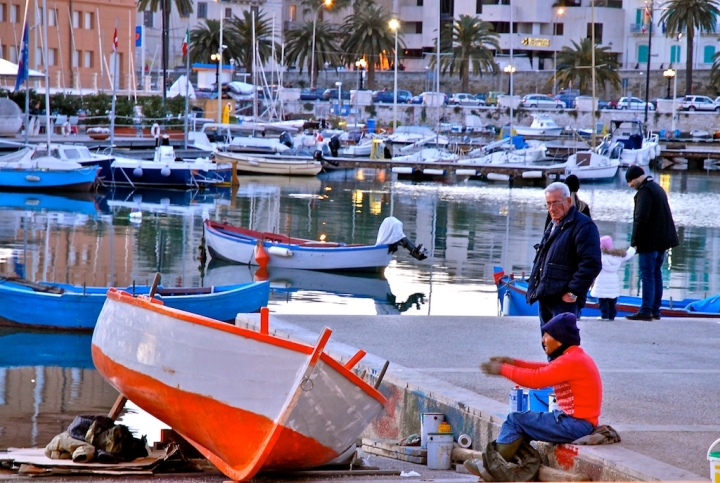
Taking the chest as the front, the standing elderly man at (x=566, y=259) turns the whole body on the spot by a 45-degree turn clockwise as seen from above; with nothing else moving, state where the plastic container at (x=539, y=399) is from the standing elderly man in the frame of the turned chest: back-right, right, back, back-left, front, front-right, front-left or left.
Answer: left

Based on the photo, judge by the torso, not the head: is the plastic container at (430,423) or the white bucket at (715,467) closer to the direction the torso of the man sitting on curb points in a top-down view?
the plastic container

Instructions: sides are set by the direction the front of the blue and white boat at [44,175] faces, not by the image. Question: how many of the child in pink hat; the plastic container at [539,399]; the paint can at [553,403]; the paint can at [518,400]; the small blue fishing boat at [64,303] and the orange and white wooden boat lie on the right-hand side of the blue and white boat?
6

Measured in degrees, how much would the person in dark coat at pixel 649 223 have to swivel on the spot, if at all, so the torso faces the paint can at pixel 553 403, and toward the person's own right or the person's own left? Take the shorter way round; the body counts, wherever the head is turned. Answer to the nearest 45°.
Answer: approximately 90° to the person's own left

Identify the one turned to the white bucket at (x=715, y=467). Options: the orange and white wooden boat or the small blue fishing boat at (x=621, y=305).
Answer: the orange and white wooden boat

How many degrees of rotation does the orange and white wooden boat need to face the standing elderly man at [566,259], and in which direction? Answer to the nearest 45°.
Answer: approximately 90° to its left

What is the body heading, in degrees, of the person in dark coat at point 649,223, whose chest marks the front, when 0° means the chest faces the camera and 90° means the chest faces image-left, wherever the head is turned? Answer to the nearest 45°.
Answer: approximately 90°

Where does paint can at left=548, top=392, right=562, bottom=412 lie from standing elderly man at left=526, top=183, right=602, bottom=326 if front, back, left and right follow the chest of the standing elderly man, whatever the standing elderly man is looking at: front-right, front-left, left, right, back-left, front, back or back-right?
front-left

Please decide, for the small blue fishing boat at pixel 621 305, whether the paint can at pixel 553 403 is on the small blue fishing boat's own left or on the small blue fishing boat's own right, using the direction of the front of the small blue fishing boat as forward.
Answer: on the small blue fishing boat's own left

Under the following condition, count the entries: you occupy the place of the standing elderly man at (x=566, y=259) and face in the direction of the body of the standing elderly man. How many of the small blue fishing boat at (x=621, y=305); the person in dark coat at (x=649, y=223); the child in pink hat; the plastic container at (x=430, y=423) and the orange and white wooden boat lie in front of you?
2

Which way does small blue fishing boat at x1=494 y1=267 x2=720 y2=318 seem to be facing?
to the viewer's left

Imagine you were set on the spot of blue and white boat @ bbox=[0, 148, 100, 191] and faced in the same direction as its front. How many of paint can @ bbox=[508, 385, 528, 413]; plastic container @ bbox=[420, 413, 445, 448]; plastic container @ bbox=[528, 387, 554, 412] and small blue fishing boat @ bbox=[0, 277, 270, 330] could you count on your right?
4
